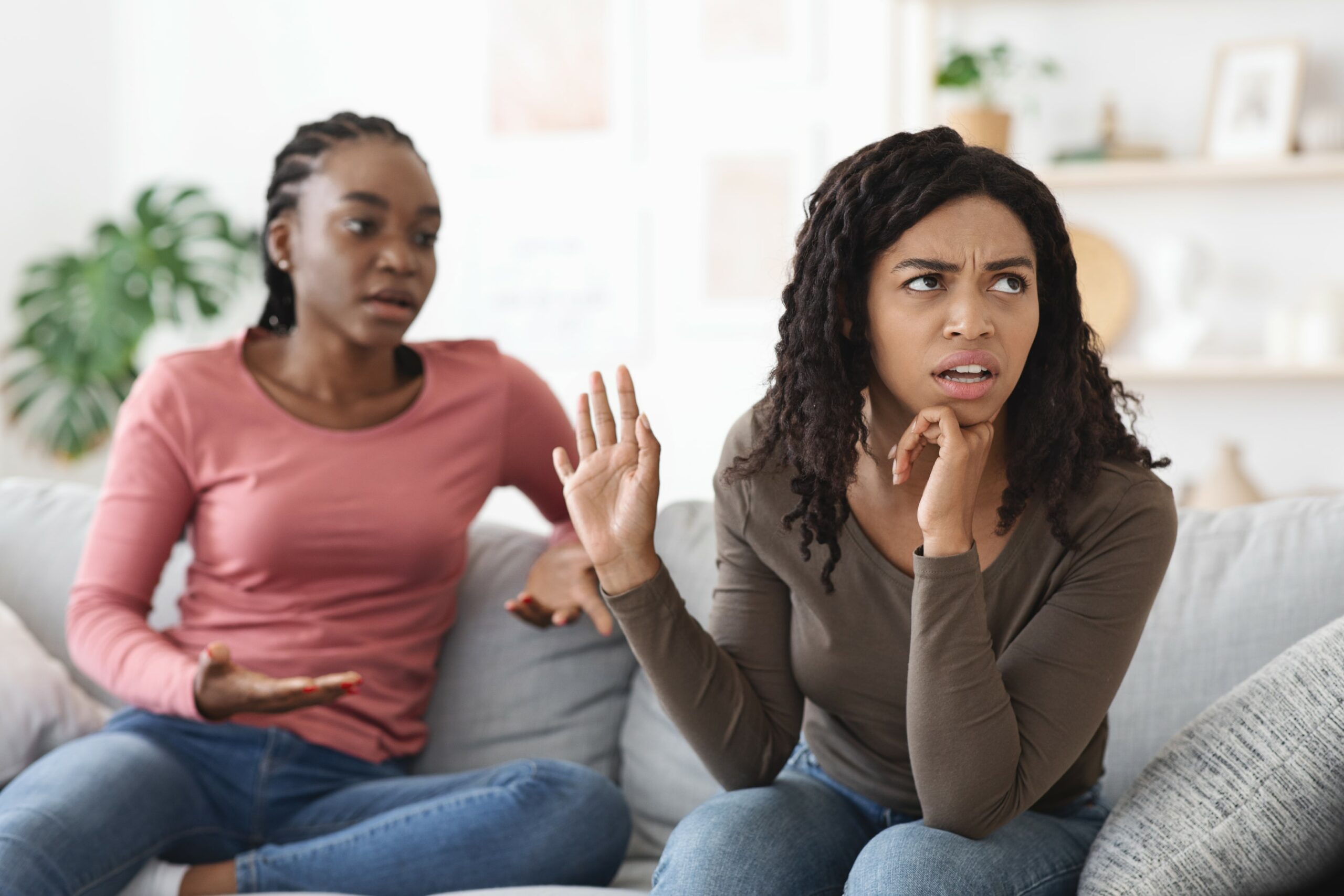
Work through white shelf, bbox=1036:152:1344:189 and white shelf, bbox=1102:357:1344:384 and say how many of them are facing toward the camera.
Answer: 2

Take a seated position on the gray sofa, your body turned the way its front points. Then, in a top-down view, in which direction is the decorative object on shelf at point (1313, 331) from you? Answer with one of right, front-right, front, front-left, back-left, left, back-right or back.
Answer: back-left

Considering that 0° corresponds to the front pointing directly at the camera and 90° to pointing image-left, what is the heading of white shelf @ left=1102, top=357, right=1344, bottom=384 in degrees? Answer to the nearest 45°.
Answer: approximately 0°

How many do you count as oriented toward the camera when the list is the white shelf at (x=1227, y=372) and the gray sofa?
2
